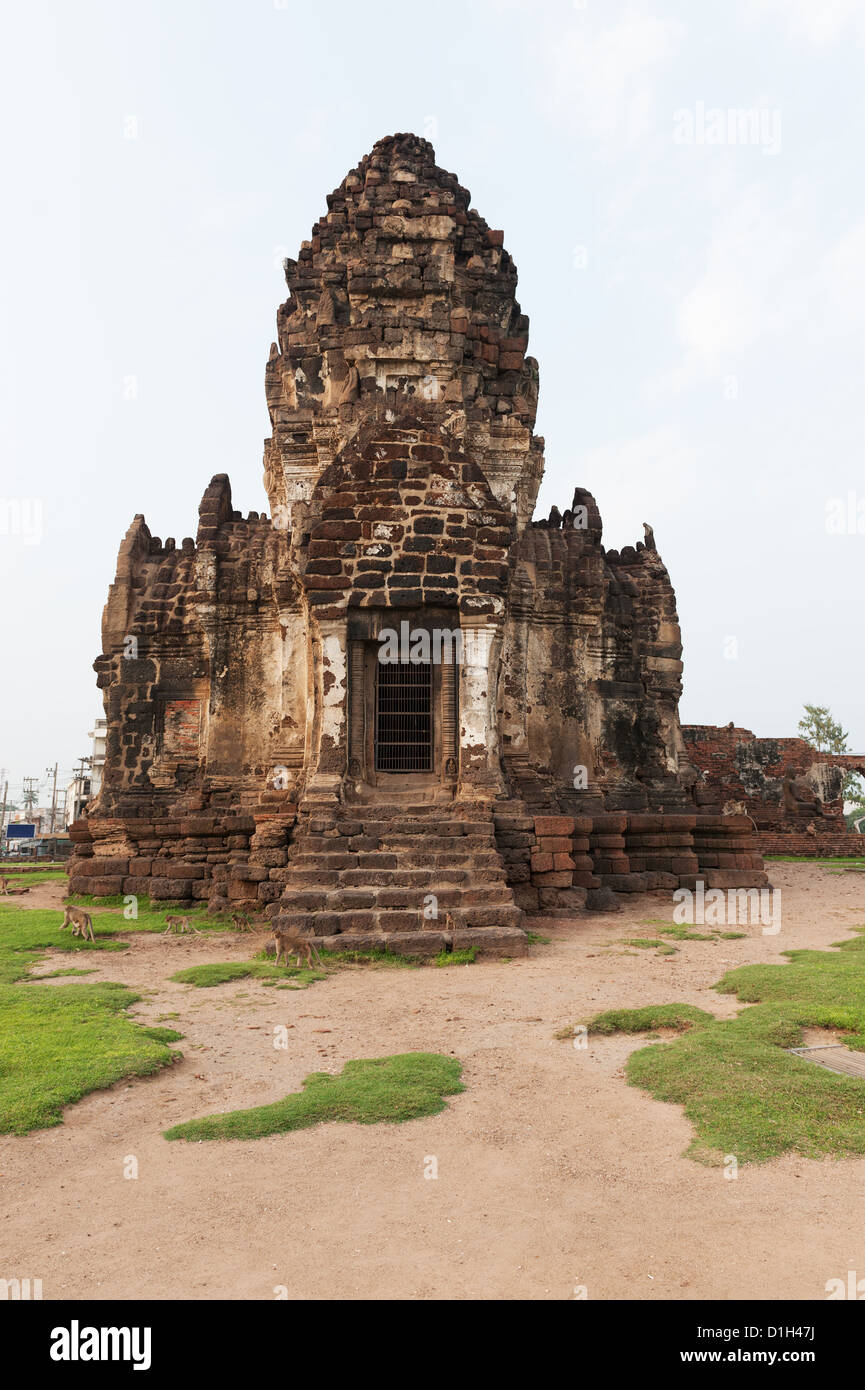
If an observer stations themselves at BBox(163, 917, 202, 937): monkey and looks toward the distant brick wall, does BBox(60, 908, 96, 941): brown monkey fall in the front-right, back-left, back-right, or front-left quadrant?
back-left

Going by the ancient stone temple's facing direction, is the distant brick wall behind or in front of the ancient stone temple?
behind

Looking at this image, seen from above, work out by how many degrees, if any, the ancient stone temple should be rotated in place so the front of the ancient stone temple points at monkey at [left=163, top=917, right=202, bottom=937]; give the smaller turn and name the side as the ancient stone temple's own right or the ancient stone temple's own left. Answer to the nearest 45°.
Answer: approximately 45° to the ancient stone temple's own right

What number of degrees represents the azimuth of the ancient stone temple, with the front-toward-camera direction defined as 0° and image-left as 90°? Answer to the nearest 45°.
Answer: approximately 0°

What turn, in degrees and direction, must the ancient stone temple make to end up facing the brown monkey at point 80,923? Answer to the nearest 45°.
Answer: approximately 45° to its right

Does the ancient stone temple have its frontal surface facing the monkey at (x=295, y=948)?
yes

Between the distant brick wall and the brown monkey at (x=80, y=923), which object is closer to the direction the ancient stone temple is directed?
the brown monkey
